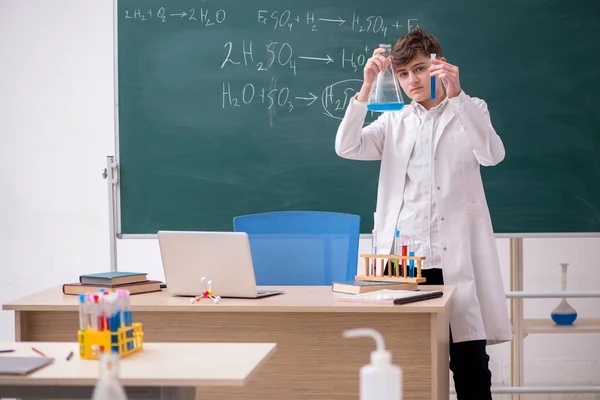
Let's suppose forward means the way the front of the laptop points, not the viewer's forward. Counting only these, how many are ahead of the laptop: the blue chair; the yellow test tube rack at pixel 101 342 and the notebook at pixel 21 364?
1

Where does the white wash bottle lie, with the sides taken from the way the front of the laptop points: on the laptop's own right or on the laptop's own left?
on the laptop's own right

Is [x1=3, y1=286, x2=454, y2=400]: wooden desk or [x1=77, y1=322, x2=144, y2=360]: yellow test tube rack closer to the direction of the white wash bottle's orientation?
the yellow test tube rack

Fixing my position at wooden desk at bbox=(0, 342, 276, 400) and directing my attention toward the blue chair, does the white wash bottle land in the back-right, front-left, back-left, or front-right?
back-right

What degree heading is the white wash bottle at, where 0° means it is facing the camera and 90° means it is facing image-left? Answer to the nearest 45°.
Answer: approximately 90°

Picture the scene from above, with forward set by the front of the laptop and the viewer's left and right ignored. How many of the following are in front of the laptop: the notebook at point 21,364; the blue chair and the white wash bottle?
1

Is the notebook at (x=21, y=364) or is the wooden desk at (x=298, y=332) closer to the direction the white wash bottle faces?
the notebook

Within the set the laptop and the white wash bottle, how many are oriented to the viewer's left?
1

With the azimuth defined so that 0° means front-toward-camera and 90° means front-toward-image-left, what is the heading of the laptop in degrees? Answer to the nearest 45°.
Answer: approximately 225°

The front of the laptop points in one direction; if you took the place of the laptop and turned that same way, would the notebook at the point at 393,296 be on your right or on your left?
on your right
